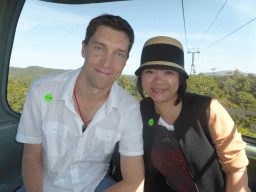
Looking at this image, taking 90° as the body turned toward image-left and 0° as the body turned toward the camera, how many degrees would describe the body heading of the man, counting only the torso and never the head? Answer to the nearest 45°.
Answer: approximately 0°

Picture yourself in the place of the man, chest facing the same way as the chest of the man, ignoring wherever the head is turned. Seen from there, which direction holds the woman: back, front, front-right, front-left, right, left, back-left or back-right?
left
